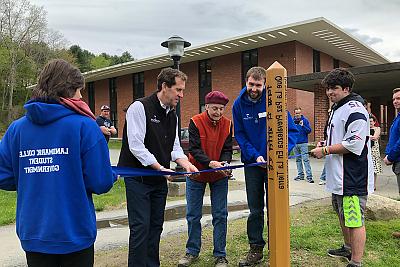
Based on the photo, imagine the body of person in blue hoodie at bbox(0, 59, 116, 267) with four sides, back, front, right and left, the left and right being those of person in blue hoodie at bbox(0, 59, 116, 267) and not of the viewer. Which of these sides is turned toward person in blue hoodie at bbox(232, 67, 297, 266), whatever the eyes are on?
front

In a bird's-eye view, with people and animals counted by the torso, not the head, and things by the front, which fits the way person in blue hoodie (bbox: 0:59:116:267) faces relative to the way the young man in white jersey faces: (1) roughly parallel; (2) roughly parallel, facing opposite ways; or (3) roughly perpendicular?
roughly perpendicular

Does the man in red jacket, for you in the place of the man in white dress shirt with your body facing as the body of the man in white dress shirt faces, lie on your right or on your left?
on your left

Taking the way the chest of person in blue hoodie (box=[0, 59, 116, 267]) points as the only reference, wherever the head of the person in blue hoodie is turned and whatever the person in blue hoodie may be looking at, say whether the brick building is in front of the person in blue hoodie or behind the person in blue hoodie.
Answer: in front

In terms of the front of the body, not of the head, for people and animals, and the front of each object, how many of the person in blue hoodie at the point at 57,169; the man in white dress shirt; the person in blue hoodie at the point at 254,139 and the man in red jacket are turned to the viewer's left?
0

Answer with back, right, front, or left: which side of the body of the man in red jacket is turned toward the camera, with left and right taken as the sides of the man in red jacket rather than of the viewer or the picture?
front

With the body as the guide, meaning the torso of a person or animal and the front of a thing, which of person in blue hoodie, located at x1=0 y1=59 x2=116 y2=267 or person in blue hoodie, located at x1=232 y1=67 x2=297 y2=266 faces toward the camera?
person in blue hoodie, located at x1=232 y1=67 x2=297 y2=266

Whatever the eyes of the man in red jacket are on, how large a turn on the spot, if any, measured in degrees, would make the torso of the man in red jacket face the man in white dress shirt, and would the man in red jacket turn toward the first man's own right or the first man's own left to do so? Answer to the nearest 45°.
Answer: approximately 45° to the first man's own right

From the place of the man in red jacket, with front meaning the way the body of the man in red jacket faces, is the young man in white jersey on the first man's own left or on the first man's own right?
on the first man's own left

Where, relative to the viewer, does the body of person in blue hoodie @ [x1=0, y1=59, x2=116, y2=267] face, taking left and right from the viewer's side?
facing away from the viewer and to the right of the viewer

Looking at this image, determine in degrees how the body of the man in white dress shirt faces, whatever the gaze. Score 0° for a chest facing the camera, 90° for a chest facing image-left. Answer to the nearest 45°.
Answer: approximately 315°

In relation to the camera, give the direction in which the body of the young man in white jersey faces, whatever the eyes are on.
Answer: to the viewer's left

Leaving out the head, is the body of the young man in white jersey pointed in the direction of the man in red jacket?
yes

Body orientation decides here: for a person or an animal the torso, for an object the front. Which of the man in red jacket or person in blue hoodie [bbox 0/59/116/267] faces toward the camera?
the man in red jacket

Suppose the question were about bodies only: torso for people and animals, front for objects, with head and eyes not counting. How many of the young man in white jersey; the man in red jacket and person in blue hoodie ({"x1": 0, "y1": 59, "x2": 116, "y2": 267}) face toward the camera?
1

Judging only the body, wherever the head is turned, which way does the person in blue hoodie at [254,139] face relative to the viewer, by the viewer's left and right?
facing the viewer
